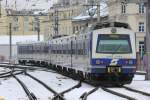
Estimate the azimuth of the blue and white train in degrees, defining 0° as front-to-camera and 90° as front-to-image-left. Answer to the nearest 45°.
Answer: approximately 315°
